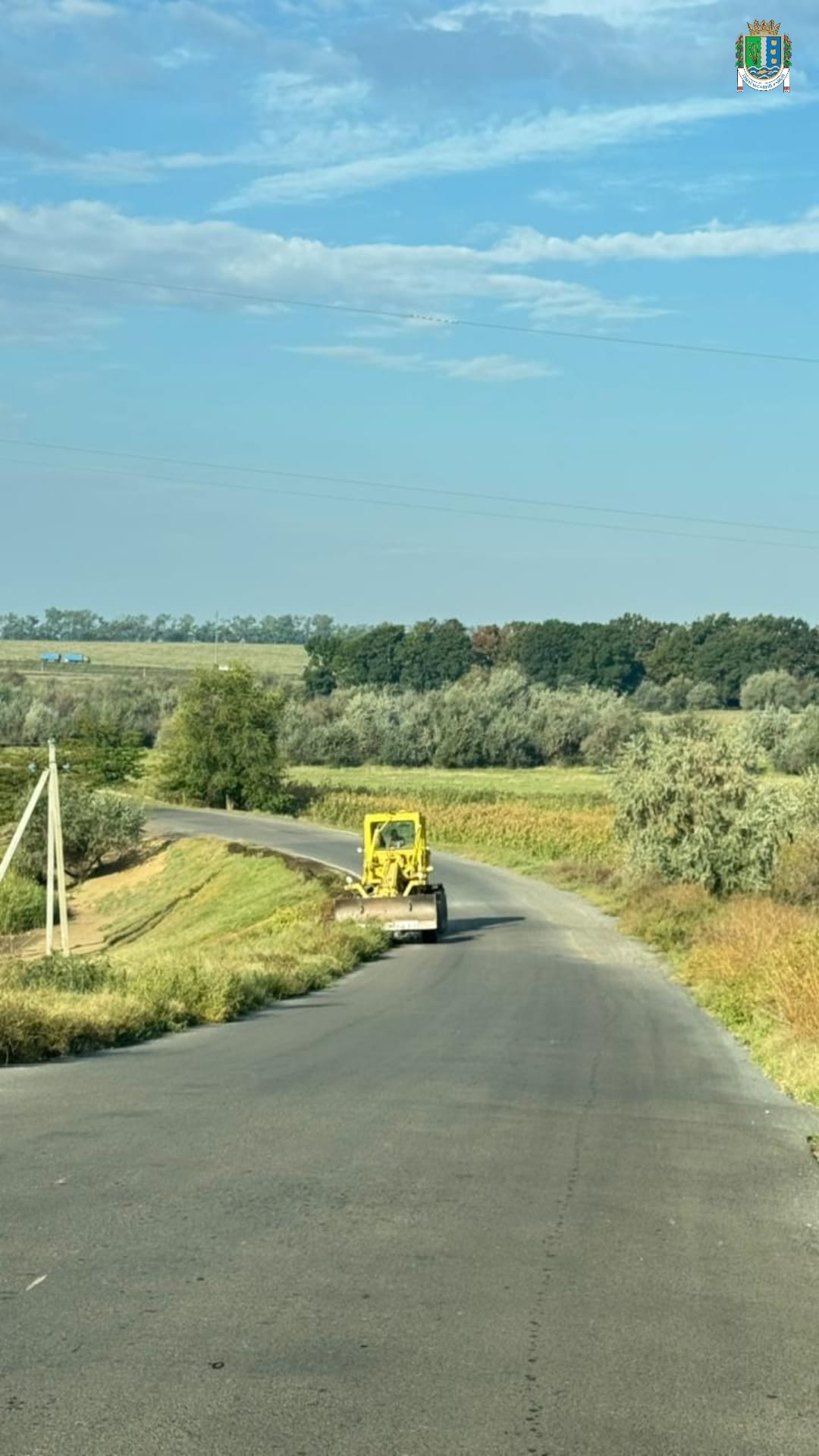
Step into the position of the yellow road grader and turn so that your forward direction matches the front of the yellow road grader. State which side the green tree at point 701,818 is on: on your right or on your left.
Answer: on your left

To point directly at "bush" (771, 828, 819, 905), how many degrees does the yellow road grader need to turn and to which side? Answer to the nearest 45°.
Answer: approximately 90° to its left

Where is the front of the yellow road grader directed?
toward the camera

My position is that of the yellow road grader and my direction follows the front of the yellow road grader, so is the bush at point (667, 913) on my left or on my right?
on my left
